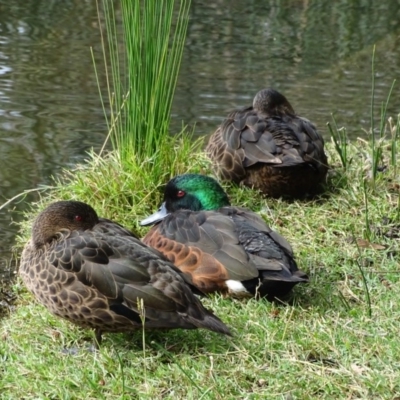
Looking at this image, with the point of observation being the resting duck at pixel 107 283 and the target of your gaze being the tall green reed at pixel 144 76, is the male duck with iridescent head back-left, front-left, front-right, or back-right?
front-right

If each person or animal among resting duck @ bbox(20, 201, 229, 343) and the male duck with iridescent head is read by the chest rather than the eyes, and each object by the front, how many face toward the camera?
0

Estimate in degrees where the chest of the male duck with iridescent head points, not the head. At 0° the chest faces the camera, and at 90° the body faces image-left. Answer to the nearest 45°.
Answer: approximately 135°

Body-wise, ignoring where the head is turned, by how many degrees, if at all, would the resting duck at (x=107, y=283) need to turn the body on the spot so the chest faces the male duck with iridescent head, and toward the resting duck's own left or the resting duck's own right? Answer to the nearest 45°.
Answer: approximately 135° to the resting duck's own right

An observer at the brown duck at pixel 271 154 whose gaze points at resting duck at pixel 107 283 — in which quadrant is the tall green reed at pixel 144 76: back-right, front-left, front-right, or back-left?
front-right

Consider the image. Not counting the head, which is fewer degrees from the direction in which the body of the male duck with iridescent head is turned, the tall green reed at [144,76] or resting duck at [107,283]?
the tall green reed

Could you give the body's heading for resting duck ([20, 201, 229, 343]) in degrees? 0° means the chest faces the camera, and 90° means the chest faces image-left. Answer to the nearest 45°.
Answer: approximately 90°

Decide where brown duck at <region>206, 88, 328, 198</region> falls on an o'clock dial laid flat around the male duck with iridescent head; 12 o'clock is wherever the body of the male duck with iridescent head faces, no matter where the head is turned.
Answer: The brown duck is roughly at 2 o'clock from the male duck with iridescent head.

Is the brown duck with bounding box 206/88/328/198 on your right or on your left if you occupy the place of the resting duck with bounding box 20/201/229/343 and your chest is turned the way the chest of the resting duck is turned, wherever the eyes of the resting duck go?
on your right

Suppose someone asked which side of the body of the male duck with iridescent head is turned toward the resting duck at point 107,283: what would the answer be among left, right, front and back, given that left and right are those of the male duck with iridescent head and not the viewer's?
left
